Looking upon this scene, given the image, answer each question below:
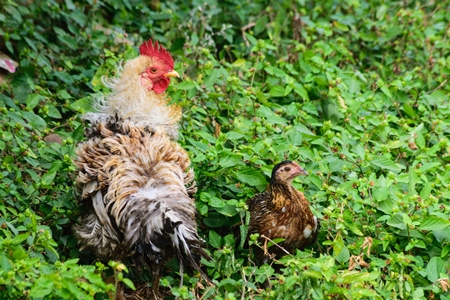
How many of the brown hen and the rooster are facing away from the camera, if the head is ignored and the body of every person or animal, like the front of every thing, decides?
1

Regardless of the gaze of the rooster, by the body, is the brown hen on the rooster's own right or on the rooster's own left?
on the rooster's own right

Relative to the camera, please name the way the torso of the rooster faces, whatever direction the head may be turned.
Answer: away from the camera
